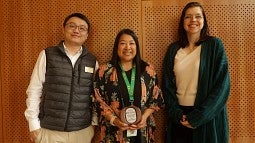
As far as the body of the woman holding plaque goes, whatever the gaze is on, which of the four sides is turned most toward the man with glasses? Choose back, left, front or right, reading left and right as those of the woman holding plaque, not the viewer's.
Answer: right

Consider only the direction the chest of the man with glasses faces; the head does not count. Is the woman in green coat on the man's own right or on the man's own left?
on the man's own left

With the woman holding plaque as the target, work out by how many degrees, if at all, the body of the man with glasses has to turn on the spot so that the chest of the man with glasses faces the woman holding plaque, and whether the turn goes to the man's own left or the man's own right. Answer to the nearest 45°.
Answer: approximately 90° to the man's own left

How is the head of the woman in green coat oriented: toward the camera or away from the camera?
toward the camera

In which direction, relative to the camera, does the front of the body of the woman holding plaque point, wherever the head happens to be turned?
toward the camera

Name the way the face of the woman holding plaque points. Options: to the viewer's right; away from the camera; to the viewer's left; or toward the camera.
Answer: toward the camera

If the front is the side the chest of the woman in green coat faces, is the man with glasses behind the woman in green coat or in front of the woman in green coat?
in front

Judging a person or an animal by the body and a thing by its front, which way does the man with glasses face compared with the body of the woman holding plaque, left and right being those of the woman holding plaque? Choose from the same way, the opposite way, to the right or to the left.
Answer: the same way

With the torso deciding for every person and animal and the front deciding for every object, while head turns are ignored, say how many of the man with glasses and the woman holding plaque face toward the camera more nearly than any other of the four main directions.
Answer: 2

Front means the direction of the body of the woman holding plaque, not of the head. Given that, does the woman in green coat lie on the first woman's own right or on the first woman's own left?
on the first woman's own left

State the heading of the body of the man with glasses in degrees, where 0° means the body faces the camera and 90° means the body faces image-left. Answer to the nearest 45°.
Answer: approximately 0°

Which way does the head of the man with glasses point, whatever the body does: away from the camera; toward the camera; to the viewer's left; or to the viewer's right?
toward the camera

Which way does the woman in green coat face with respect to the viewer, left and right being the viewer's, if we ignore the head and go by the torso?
facing the viewer and to the left of the viewer
